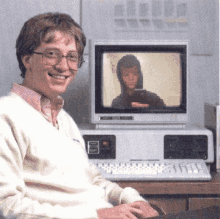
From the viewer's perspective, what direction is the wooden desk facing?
toward the camera

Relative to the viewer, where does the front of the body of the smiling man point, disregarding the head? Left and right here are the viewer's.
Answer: facing the viewer and to the right of the viewer

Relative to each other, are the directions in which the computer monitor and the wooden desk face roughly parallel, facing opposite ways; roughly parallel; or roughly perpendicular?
roughly parallel

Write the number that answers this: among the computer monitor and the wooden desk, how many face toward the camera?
2

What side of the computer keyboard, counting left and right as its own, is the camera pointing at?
front

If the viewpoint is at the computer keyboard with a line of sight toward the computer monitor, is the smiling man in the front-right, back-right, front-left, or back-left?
back-left

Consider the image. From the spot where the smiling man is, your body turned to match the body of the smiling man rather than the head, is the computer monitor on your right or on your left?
on your left
